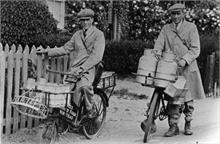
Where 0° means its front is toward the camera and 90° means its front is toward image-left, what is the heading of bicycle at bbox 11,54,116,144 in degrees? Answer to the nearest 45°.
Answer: approximately 45°

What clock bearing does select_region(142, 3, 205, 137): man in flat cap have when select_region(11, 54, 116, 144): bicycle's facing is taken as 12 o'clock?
The man in flat cap is roughly at 7 o'clock from the bicycle.

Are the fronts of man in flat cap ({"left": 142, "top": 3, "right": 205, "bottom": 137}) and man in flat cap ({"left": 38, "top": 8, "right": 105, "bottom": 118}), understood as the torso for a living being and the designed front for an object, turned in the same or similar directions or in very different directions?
same or similar directions

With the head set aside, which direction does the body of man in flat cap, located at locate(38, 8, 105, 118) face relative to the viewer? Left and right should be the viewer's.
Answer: facing the viewer and to the left of the viewer

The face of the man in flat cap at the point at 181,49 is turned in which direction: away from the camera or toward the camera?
toward the camera

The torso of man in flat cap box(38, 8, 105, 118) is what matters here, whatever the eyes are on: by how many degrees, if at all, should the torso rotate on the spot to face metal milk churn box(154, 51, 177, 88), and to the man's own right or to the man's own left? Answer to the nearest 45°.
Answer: approximately 135° to the man's own left

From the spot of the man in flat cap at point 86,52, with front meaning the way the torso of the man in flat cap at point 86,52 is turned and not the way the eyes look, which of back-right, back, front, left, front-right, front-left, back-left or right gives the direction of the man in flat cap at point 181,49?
back-left

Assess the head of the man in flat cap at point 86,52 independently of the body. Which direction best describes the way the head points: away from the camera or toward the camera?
toward the camera

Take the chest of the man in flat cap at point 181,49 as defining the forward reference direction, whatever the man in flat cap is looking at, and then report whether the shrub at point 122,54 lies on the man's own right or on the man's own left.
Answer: on the man's own right

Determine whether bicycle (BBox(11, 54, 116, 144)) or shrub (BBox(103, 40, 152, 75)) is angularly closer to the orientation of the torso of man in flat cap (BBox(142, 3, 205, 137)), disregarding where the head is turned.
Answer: the bicycle

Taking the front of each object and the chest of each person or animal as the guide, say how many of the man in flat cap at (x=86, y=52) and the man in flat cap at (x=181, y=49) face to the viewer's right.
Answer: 0

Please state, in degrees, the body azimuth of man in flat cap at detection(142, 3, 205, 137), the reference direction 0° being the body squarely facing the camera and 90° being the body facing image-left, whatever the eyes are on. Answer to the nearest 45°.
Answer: approximately 45°
